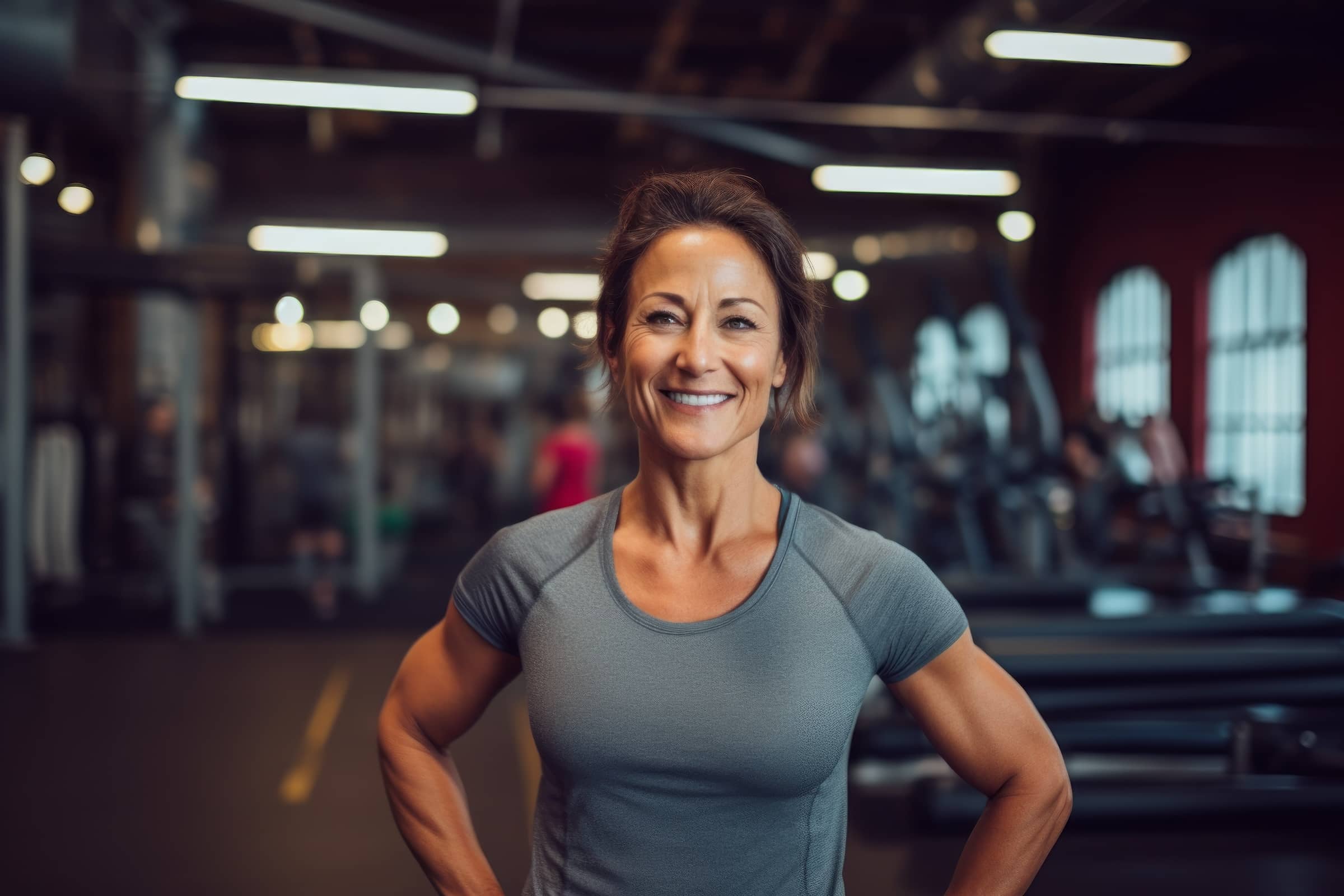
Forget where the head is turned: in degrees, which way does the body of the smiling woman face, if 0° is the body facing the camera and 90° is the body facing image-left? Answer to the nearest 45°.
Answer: approximately 0°

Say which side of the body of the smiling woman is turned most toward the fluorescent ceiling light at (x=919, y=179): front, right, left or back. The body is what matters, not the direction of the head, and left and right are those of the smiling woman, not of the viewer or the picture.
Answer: back

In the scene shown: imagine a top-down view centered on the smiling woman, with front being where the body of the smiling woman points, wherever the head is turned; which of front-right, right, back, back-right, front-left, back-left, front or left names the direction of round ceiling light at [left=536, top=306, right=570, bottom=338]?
back

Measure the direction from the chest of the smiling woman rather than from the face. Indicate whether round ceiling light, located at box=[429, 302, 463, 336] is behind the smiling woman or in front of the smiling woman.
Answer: behind

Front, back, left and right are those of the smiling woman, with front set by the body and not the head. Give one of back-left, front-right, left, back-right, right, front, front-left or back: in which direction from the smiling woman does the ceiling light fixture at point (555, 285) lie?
back

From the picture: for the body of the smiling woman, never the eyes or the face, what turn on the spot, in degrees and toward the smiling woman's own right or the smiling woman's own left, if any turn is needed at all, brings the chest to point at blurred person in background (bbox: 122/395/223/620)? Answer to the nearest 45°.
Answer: approximately 135° to the smiling woman's own right

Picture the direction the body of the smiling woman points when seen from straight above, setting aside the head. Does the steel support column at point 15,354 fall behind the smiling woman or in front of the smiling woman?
behind

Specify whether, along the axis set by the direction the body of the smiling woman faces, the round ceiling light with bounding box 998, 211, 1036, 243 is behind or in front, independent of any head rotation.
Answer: behind

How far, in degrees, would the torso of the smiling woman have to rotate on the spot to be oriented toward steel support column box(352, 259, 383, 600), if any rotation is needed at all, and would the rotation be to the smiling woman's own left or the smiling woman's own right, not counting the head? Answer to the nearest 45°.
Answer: approximately 180°

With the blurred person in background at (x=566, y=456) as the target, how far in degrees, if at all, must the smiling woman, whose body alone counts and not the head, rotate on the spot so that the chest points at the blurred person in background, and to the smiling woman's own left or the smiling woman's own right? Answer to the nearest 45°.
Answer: approximately 180°

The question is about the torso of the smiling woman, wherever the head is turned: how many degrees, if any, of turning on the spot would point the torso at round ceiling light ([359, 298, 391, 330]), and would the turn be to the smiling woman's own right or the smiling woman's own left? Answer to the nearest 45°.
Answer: approximately 180°
